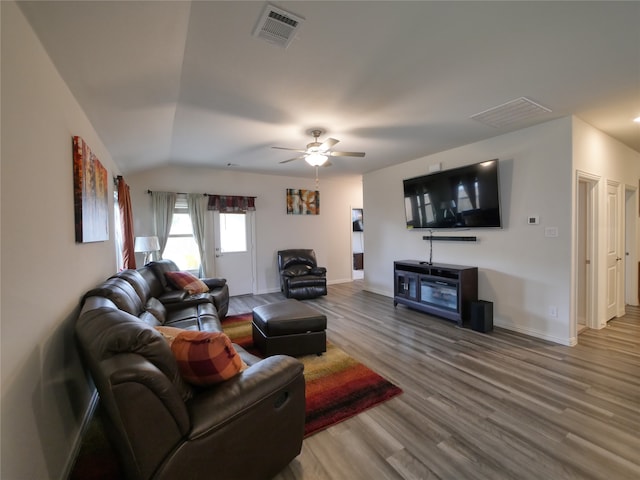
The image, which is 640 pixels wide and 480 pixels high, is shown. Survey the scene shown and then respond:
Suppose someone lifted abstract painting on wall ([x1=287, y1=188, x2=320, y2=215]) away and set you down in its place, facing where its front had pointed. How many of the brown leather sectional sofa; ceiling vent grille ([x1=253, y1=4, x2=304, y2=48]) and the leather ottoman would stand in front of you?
3

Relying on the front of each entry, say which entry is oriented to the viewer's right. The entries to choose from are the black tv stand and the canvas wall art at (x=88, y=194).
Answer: the canvas wall art

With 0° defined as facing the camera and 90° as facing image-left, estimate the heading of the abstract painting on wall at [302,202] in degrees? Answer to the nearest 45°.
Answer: approximately 0°

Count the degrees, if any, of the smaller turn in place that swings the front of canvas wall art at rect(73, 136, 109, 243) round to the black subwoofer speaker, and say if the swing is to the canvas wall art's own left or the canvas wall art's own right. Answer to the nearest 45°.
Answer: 0° — it already faces it

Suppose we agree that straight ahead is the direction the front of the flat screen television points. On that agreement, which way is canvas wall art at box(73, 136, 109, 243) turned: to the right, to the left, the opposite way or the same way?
the opposite way

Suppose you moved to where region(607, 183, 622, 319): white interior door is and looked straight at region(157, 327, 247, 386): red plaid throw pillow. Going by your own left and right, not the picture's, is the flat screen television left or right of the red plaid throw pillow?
right

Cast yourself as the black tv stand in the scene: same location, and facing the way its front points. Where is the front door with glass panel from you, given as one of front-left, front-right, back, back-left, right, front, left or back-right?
front-right

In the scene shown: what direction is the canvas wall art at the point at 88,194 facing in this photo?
to the viewer's right

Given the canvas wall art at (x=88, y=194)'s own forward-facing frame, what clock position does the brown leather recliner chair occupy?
The brown leather recliner chair is roughly at 11 o'clock from the canvas wall art.

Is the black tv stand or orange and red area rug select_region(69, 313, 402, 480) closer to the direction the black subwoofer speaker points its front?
the orange and red area rug

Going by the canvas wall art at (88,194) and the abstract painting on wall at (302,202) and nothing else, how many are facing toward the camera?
1

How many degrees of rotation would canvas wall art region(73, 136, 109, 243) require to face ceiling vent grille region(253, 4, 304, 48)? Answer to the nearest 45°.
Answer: approximately 45° to its right
